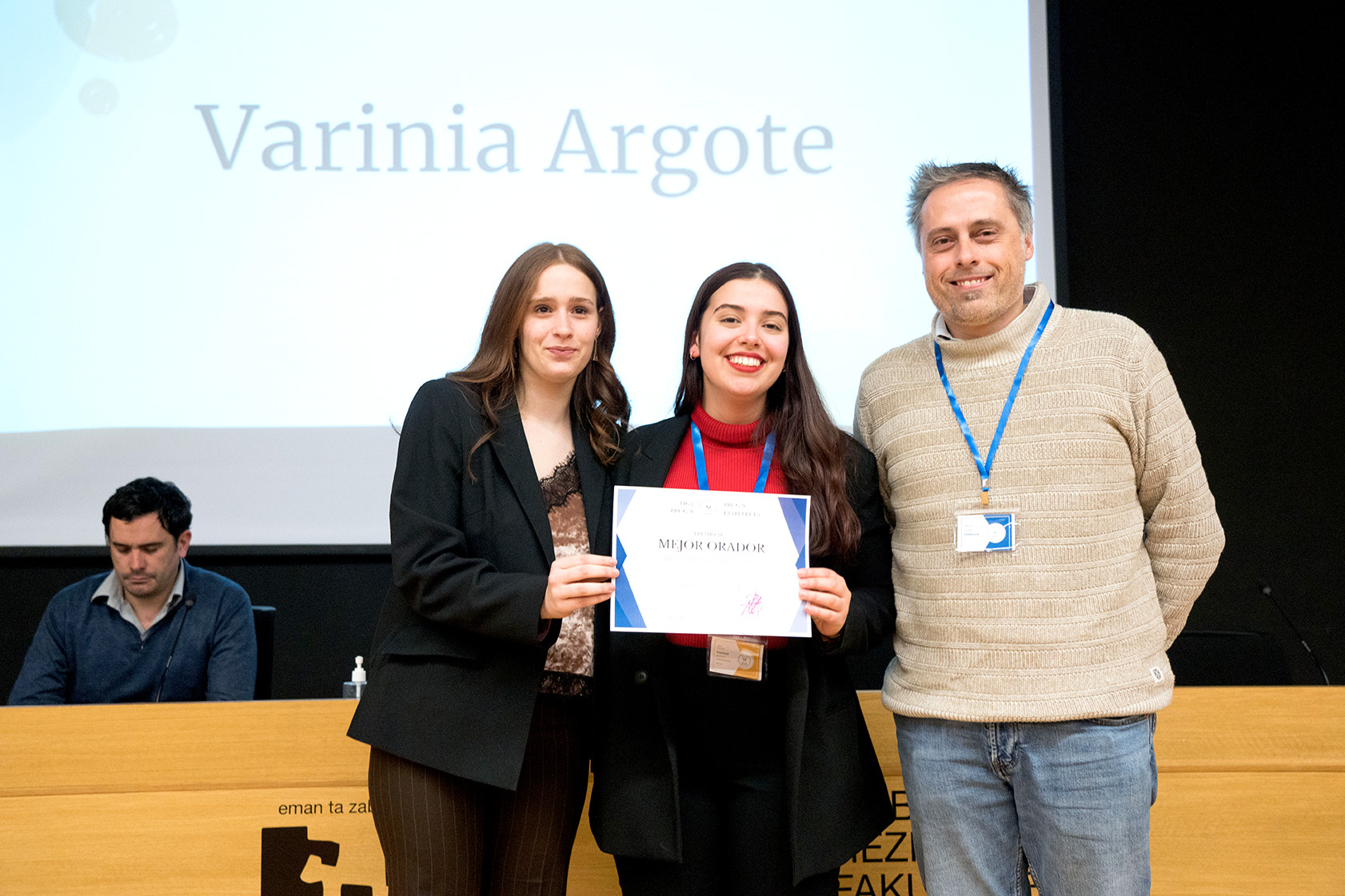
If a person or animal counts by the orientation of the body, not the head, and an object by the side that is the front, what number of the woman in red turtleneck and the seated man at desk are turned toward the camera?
2

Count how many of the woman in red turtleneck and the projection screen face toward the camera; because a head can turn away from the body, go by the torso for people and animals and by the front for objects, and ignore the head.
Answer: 2

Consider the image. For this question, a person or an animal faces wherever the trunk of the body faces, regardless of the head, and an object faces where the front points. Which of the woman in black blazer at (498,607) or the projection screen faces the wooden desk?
the projection screen

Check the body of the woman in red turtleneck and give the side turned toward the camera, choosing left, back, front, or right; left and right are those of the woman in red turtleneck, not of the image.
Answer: front

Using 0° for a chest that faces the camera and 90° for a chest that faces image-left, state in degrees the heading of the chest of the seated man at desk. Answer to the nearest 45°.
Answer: approximately 0°

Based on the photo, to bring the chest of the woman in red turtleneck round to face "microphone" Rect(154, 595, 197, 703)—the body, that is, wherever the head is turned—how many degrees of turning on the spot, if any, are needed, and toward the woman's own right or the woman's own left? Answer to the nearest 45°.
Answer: approximately 135° to the woman's own right

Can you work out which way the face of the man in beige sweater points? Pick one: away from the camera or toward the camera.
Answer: toward the camera

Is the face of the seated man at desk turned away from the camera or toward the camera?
toward the camera

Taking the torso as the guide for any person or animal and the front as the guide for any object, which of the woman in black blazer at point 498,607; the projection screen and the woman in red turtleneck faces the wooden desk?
the projection screen

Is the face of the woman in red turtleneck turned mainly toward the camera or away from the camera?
toward the camera

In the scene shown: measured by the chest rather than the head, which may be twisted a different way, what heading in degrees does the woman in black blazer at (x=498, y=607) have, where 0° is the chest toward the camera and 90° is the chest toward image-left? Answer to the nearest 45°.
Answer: approximately 315°

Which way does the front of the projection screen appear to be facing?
toward the camera

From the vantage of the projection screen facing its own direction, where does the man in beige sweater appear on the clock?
The man in beige sweater is roughly at 11 o'clock from the projection screen.
